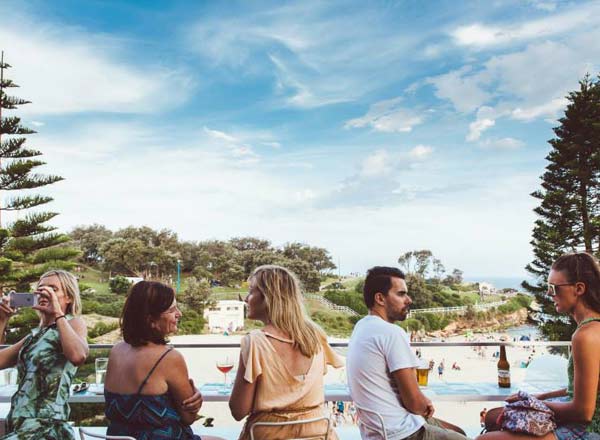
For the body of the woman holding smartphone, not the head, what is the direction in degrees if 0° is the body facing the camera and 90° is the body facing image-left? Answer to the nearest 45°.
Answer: approximately 45°

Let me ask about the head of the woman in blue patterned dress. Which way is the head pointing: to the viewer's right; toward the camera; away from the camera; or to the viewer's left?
to the viewer's right

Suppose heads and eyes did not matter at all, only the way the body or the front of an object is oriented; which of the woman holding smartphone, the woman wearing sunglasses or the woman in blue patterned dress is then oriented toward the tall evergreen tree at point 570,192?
the woman in blue patterned dress

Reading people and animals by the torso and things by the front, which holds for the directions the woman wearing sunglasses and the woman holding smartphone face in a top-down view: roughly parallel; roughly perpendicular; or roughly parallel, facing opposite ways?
roughly perpendicular

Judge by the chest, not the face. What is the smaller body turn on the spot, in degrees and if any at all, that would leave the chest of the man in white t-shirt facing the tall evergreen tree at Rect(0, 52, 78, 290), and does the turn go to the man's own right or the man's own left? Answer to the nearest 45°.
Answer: approximately 90° to the man's own left

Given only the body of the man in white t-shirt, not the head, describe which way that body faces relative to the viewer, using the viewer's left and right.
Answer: facing away from the viewer and to the right of the viewer

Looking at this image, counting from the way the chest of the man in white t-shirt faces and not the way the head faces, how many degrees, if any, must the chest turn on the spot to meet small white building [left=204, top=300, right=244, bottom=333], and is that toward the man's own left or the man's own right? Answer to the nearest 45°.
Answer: approximately 45° to the man's own left

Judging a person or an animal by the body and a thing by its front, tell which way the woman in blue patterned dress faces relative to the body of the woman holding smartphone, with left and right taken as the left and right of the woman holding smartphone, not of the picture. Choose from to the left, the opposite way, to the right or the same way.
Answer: the opposite way

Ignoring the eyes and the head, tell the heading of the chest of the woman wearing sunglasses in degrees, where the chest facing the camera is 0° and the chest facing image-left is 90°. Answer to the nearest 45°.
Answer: approximately 90°
